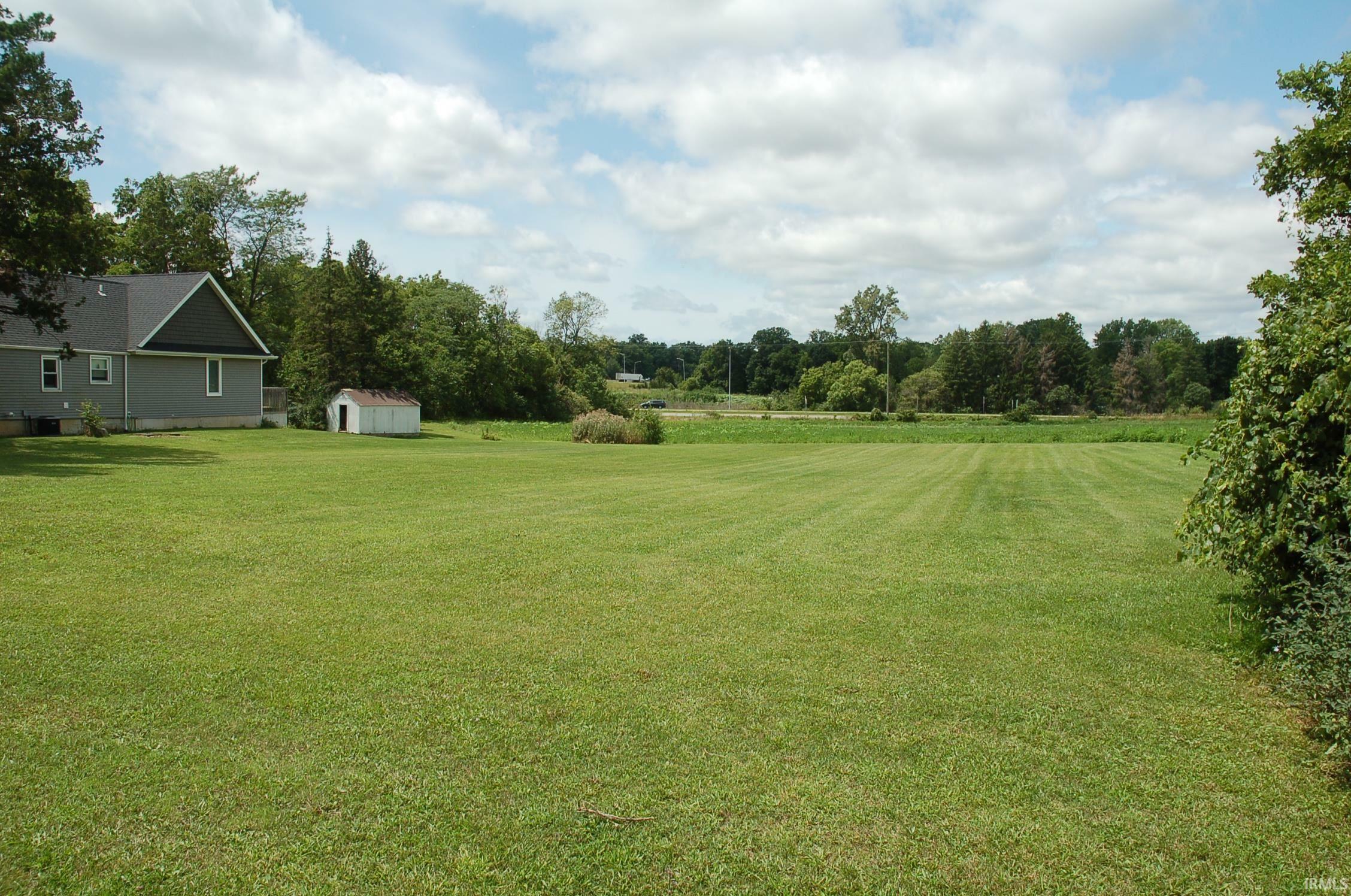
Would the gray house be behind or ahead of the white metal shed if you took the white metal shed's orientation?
ahead

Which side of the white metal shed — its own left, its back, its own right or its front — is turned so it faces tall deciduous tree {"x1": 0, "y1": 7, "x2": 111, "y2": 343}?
front

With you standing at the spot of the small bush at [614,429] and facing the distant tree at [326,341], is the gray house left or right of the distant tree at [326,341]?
left

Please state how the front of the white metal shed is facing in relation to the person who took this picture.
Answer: facing the viewer and to the left of the viewer

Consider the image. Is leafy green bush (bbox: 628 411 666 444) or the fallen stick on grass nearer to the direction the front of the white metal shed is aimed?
the fallen stick on grass

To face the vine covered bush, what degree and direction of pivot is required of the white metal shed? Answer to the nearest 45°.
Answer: approximately 45° to its left

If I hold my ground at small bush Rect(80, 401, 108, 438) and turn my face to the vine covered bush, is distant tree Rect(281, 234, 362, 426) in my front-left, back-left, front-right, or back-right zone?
back-left

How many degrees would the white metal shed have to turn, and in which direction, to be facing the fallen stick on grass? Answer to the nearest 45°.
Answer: approximately 45° to its left

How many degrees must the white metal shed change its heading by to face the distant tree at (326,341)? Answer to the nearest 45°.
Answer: approximately 90° to its right
